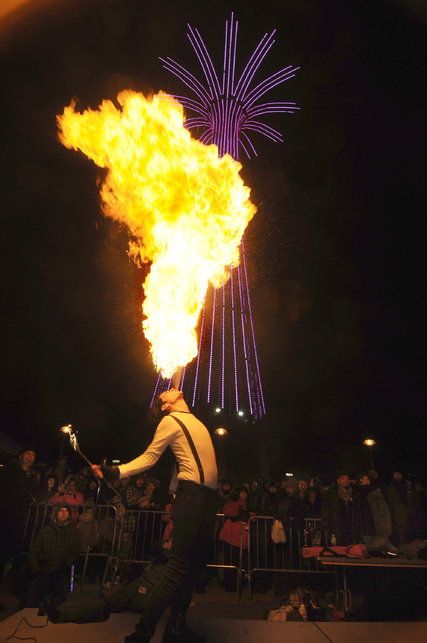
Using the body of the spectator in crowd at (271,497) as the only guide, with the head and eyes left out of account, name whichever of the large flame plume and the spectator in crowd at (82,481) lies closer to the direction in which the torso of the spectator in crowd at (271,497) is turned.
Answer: the large flame plume

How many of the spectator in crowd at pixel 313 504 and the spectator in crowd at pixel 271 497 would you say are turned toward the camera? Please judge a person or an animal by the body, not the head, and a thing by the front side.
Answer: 2

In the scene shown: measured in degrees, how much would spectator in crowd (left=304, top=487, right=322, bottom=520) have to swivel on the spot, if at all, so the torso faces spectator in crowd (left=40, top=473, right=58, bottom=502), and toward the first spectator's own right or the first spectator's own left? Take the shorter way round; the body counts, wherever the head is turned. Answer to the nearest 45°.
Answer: approximately 90° to the first spectator's own right

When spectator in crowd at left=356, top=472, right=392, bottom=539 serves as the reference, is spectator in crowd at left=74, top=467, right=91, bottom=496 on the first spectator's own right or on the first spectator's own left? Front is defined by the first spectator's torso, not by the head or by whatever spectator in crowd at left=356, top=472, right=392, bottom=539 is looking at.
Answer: on the first spectator's own right

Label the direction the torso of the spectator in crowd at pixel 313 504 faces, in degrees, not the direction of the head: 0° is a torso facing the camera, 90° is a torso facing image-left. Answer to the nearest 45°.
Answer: approximately 0°

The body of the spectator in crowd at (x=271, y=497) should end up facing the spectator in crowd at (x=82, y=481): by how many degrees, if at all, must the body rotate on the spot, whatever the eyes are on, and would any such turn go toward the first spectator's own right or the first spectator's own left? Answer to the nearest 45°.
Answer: approximately 90° to the first spectator's own right

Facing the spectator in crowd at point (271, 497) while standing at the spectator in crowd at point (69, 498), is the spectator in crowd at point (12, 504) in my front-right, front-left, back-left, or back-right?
back-right

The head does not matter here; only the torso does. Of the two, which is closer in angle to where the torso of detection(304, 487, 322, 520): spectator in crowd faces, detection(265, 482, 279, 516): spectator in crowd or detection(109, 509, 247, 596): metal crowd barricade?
the metal crowd barricade

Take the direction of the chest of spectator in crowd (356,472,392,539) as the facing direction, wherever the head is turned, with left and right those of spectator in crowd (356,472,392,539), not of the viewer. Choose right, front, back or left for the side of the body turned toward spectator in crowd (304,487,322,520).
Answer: right

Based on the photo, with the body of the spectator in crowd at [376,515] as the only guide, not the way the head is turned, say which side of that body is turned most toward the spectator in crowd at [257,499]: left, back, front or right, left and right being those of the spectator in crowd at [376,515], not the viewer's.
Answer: right

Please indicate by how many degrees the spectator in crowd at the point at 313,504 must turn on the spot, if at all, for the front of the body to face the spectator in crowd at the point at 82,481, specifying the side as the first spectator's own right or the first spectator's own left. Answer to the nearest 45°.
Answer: approximately 90° to the first spectator's own right
